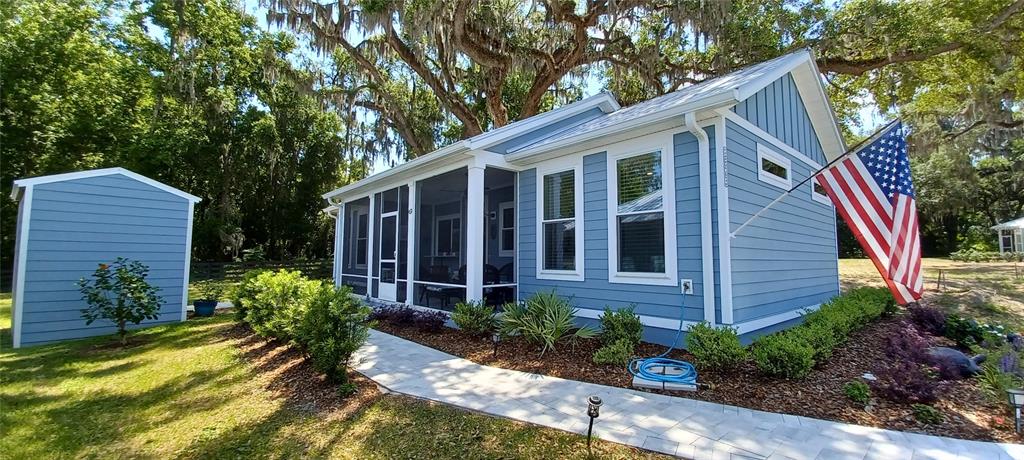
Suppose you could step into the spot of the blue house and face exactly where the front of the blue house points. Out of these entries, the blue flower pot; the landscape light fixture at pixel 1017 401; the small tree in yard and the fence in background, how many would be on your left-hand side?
1

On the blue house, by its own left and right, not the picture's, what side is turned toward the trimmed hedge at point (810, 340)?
left

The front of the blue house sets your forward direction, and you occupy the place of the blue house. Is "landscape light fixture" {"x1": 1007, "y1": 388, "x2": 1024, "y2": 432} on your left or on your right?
on your left

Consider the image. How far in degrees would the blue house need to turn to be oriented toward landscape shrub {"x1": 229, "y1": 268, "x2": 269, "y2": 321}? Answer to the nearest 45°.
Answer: approximately 45° to its right

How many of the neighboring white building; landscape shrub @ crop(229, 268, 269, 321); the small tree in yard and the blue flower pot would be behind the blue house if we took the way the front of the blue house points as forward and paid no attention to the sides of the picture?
1

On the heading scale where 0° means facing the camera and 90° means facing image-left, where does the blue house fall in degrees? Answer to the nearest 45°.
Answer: approximately 45°

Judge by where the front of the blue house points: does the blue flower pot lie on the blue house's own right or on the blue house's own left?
on the blue house's own right

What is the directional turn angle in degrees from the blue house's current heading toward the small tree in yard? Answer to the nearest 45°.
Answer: approximately 45° to its right

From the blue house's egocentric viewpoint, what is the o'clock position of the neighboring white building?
The neighboring white building is roughly at 6 o'clock from the blue house.

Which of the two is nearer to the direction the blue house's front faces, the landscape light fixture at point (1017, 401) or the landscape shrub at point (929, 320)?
the landscape light fixture

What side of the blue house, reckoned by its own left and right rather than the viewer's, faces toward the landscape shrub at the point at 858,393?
left

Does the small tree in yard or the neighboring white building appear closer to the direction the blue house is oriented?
the small tree in yard

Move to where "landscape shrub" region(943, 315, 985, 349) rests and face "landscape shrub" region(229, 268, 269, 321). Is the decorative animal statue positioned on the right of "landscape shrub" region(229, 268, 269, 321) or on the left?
left
